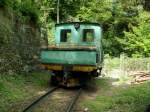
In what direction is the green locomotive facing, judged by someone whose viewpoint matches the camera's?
facing the viewer
